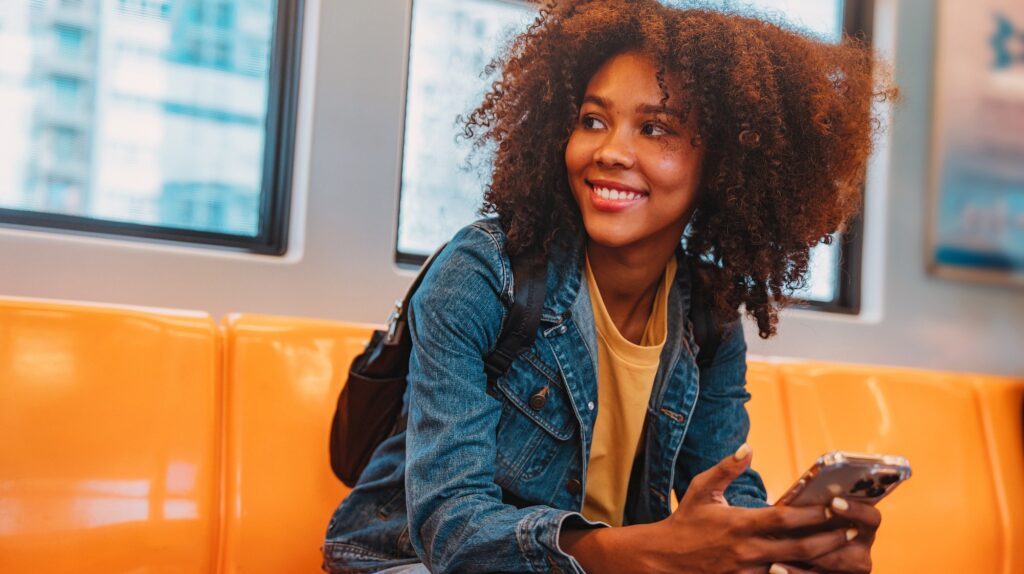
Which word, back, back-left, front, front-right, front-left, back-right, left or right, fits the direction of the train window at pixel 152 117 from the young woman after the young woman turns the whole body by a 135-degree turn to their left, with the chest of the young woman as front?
front-left

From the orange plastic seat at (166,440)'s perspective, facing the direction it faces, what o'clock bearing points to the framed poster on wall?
The framed poster on wall is roughly at 8 o'clock from the orange plastic seat.

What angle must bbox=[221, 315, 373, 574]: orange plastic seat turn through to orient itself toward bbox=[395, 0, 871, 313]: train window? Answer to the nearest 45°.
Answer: approximately 135° to its left

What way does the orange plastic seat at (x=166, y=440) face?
toward the camera

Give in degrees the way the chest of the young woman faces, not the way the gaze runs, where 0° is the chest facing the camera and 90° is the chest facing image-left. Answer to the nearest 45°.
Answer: approximately 315°

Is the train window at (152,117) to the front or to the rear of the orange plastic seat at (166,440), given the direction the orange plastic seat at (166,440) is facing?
to the rear

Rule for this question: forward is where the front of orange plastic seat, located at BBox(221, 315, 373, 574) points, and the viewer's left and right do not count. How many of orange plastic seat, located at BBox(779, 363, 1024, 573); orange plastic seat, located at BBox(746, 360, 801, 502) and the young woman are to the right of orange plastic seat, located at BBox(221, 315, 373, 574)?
0

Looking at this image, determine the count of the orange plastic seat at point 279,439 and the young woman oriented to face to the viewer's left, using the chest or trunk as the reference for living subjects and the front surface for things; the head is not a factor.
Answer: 0

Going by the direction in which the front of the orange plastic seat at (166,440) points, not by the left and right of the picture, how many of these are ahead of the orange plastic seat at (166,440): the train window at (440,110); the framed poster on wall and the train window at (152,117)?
0

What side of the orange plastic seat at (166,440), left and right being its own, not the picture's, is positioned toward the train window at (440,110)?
left

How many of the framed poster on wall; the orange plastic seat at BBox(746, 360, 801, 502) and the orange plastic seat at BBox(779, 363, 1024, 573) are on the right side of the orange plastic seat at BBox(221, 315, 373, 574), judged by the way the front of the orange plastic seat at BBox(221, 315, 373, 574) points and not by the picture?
0
